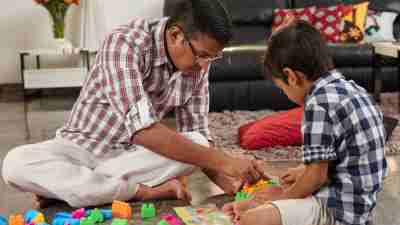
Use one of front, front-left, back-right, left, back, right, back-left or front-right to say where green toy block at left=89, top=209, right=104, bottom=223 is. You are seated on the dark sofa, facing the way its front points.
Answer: front

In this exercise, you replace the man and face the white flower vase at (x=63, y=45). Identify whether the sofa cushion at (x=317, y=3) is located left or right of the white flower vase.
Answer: right

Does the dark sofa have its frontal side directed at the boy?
yes

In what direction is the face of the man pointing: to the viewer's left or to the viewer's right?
to the viewer's right

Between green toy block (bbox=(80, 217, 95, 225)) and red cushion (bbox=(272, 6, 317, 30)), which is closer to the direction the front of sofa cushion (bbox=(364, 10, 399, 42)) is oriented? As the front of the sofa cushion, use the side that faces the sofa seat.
the green toy block

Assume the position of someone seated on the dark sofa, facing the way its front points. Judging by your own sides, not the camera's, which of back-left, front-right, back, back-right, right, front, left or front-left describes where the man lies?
front

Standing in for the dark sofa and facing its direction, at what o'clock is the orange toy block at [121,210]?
The orange toy block is roughly at 12 o'clock from the dark sofa.

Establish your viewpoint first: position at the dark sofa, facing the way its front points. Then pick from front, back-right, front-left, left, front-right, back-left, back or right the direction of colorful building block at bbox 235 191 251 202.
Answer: front

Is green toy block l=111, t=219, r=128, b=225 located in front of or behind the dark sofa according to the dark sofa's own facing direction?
in front

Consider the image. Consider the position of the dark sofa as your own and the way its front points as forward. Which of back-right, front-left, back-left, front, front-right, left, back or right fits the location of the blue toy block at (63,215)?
front

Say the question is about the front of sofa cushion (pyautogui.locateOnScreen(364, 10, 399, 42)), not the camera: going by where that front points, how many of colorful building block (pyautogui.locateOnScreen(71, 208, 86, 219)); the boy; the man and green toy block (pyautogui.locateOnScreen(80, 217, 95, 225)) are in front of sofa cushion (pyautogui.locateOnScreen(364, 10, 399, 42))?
4

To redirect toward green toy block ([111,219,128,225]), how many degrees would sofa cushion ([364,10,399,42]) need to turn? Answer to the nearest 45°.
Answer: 0° — it already faces it

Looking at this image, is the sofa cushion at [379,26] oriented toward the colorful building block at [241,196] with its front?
yes

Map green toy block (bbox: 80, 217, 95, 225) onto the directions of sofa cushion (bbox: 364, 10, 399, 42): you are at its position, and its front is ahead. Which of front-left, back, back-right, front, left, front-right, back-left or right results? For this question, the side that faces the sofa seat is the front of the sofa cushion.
front

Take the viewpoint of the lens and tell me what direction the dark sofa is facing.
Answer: facing the viewer

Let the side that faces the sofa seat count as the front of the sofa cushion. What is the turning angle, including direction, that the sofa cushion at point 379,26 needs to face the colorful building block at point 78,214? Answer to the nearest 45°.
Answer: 0° — it already faces it

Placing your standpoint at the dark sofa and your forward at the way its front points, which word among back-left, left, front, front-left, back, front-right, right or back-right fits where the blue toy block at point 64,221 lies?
front
